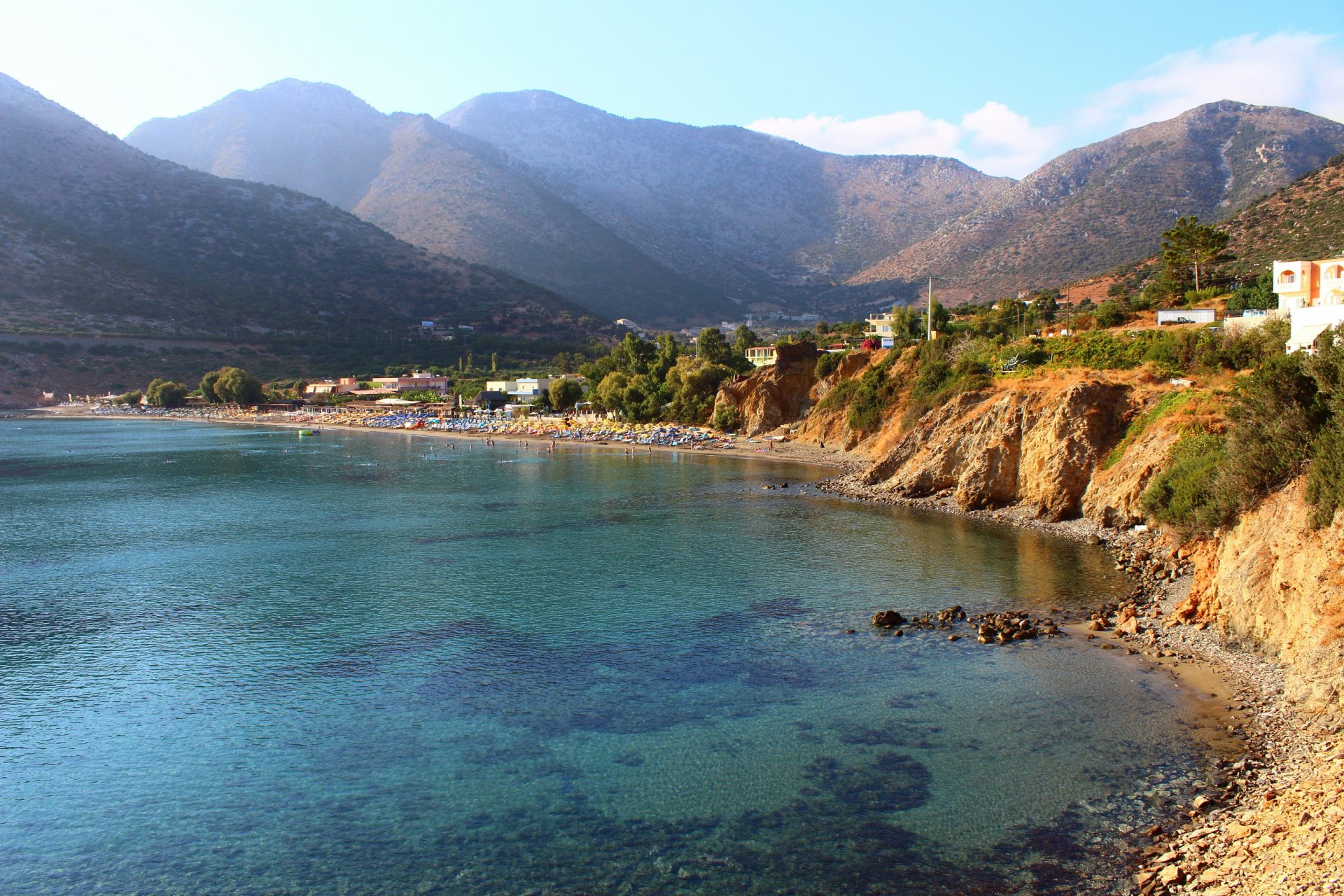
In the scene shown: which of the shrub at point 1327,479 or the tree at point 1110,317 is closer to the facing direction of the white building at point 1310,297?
the shrub

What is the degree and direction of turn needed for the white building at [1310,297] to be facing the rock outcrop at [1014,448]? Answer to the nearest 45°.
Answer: approximately 45° to its right

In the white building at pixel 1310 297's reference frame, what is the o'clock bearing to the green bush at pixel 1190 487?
The green bush is roughly at 11 o'clock from the white building.

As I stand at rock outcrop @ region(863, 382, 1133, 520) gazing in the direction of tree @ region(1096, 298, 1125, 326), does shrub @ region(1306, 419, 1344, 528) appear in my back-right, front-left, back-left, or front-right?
back-right

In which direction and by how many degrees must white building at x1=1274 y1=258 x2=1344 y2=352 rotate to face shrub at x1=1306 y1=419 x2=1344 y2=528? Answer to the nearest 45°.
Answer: approximately 45° to its left

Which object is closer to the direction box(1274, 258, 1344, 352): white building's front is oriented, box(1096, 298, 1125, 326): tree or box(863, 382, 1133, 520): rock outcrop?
the rock outcrop

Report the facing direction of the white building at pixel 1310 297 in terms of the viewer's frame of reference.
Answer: facing the viewer and to the left of the viewer

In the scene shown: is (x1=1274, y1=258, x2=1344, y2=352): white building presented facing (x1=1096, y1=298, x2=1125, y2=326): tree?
no

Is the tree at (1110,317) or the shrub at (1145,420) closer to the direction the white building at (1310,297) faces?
the shrub
